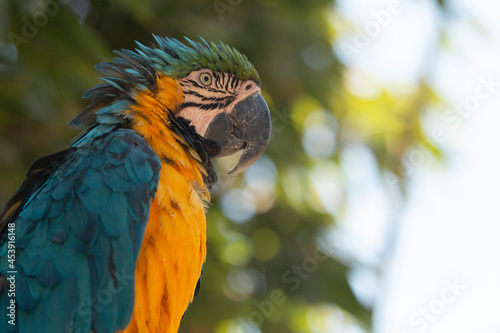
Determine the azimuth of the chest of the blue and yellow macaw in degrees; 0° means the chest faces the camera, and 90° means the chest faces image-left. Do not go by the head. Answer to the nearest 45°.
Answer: approximately 270°
